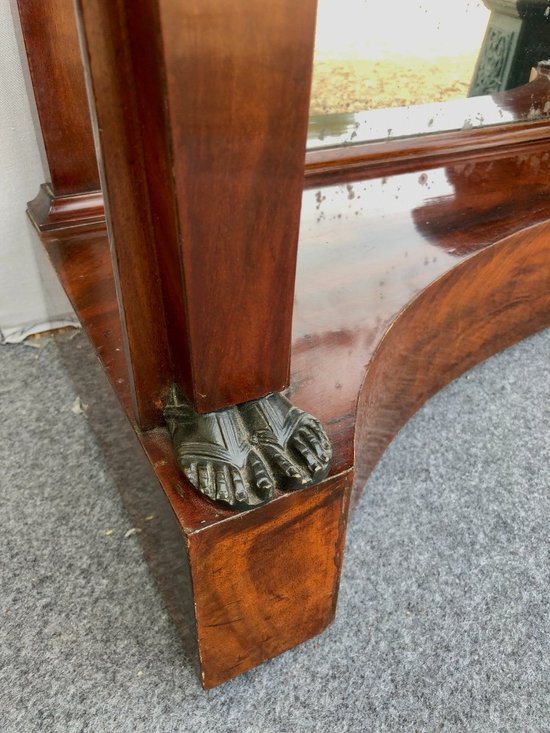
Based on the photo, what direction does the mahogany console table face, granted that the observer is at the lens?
facing the viewer and to the right of the viewer
